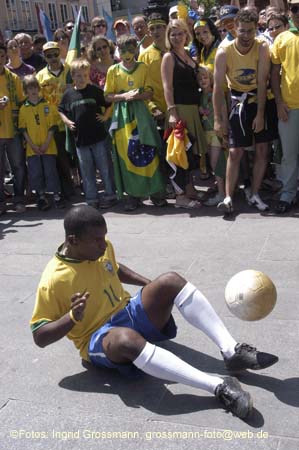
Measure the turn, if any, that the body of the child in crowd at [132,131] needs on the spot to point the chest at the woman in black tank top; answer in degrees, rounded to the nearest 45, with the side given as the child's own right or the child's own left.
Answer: approximately 90° to the child's own left

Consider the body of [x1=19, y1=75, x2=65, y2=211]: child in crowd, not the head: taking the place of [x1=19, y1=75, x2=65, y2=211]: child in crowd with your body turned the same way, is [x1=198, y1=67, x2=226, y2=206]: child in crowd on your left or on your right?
on your left

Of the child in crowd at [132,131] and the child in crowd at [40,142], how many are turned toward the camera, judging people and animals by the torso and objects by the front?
2

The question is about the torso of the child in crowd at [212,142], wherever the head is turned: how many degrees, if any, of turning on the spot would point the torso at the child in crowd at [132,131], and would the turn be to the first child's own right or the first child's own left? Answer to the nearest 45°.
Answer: approximately 45° to the first child's own right

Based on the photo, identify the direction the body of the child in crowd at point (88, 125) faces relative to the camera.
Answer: toward the camera

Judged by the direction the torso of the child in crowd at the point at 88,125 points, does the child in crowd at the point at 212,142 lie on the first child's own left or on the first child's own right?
on the first child's own left

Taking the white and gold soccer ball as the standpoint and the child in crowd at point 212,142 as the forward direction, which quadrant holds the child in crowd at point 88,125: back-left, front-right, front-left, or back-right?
front-left

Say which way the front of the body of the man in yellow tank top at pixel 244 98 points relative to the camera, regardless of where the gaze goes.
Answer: toward the camera

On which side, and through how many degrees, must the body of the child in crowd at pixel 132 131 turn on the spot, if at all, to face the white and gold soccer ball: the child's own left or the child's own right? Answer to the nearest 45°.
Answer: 0° — they already face it

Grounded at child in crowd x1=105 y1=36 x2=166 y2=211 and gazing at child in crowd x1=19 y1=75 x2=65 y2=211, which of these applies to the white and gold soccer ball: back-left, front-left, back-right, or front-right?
back-left

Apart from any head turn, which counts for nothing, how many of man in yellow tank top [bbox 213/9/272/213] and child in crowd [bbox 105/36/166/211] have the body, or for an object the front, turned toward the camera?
2

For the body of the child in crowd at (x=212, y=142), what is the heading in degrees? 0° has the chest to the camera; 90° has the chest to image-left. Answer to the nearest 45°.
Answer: approximately 45°
